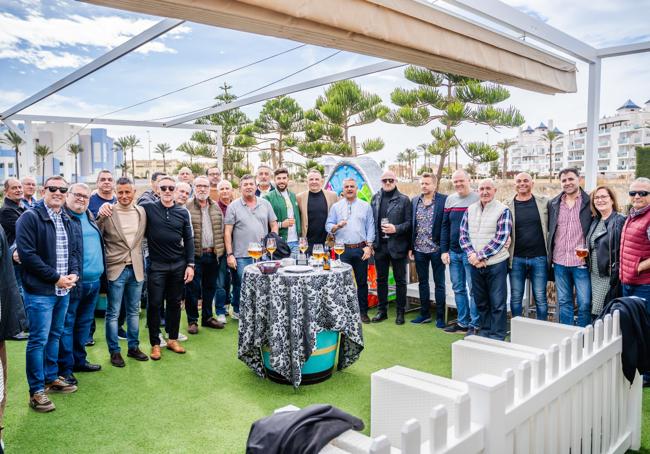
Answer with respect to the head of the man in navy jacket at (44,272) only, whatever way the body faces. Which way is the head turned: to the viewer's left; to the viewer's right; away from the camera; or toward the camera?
toward the camera

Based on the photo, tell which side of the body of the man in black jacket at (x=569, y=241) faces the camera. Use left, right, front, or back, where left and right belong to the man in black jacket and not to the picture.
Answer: front

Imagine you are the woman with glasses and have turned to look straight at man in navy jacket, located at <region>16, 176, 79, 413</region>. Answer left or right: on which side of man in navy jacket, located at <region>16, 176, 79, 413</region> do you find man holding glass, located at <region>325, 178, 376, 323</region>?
right

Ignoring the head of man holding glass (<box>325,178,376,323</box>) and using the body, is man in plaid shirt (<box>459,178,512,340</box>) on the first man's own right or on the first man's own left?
on the first man's own left

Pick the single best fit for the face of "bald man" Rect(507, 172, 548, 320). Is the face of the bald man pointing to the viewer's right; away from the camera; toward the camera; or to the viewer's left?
toward the camera

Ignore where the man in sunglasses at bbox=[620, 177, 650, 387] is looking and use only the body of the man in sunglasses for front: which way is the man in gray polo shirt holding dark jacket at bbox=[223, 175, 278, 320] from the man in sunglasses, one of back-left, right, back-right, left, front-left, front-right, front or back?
front-right

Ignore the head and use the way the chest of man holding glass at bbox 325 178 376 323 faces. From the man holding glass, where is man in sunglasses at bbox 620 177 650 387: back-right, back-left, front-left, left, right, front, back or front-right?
front-left

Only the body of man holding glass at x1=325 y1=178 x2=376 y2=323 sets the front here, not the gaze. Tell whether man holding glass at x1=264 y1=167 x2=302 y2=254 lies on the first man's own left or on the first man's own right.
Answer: on the first man's own right

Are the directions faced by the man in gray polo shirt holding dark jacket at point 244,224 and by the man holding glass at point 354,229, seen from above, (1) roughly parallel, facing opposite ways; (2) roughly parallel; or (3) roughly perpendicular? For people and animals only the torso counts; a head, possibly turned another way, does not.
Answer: roughly parallel

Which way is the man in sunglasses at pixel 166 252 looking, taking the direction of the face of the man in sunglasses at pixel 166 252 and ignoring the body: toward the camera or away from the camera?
toward the camera

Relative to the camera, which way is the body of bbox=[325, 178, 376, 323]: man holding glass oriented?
toward the camera

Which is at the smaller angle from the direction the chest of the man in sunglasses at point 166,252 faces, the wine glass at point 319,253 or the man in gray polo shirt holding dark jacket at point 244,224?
the wine glass

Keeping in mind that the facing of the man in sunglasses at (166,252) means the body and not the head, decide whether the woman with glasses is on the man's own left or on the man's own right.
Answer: on the man's own left
